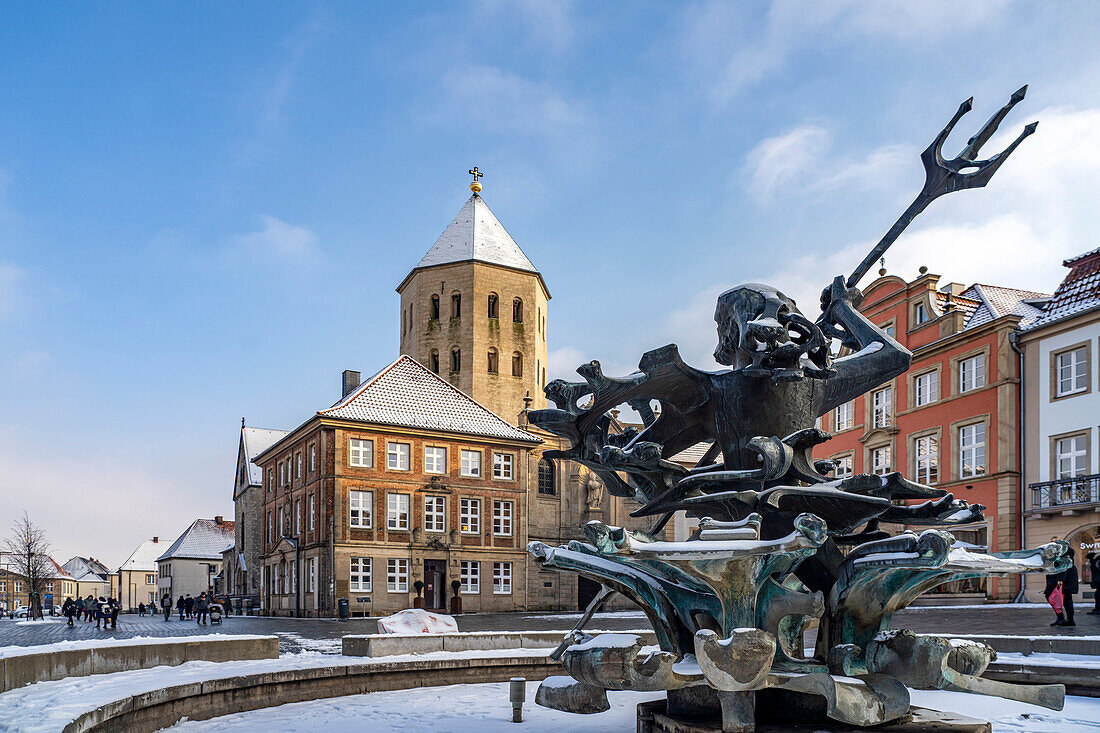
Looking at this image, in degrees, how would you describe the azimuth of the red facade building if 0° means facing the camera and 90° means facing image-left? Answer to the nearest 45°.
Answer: approximately 45°

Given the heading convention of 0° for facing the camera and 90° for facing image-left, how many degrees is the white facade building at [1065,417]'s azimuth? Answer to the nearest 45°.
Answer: approximately 45°
